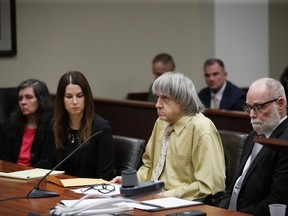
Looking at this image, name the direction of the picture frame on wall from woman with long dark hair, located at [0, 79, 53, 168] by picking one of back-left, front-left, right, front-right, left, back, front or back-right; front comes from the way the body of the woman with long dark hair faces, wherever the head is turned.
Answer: back-right

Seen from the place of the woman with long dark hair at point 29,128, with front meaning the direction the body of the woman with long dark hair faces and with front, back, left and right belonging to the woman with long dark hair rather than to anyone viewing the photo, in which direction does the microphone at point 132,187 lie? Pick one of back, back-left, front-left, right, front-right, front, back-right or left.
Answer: front-left

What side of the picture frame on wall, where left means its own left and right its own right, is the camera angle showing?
front

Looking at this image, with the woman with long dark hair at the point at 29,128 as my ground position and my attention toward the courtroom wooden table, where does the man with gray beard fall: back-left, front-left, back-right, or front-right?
front-left

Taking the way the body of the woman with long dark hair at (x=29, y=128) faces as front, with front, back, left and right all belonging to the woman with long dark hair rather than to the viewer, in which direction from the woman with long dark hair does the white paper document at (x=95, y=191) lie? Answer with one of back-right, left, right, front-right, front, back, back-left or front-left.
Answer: front-left

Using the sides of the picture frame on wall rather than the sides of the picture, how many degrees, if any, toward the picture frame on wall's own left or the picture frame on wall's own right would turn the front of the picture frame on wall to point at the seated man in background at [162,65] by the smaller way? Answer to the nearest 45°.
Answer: approximately 90° to the picture frame on wall's own left

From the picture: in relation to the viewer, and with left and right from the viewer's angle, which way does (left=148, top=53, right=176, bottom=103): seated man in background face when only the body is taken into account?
facing the viewer and to the left of the viewer

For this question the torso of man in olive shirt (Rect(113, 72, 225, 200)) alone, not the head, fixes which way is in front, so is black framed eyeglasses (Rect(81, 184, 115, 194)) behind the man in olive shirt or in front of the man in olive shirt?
in front

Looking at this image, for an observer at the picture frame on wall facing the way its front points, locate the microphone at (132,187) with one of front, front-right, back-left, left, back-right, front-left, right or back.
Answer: front

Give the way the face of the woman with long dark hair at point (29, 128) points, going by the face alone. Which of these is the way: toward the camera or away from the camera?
toward the camera

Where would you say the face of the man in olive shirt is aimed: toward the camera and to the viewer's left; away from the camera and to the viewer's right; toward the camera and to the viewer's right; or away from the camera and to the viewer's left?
toward the camera and to the viewer's left

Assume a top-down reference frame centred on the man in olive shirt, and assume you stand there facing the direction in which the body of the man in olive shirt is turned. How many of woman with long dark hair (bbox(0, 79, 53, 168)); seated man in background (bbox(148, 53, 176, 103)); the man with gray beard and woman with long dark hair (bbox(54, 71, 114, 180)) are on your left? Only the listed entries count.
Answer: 1

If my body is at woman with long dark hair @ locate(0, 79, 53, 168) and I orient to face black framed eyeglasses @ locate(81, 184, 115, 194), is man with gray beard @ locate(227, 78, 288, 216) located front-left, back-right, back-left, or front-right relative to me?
front-left

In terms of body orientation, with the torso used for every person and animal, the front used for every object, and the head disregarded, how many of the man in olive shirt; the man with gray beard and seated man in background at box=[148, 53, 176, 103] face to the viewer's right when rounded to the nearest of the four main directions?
0

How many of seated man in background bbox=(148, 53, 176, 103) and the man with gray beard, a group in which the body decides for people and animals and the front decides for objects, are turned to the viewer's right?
0

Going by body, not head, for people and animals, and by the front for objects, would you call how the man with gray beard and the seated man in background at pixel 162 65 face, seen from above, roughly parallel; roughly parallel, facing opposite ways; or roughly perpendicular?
roughly parallel

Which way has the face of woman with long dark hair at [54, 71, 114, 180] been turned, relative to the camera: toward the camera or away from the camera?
toward the camera
